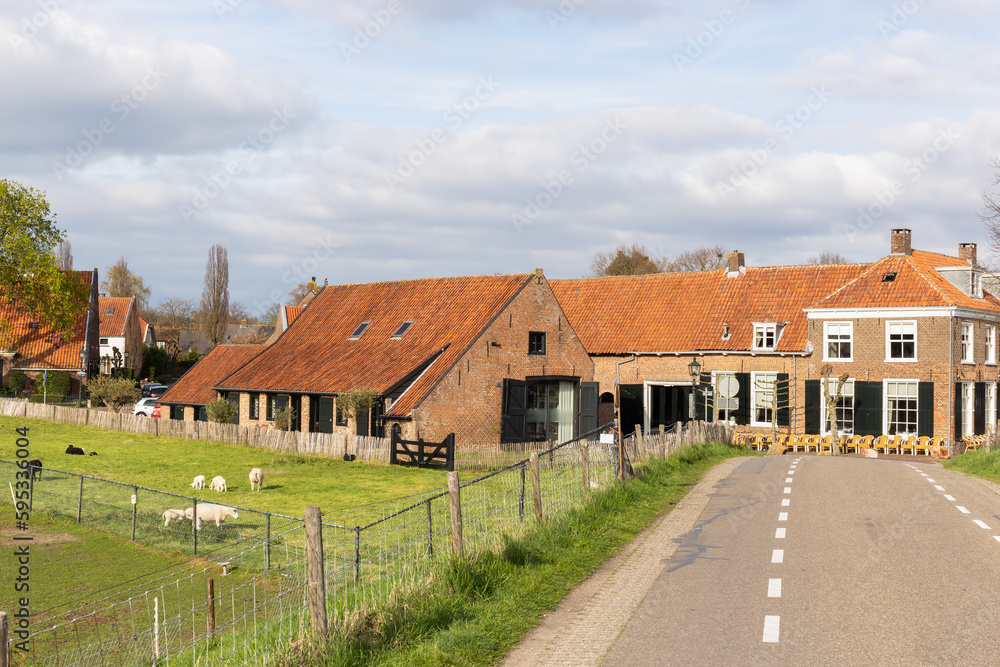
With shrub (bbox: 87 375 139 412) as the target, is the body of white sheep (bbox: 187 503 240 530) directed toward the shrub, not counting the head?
no

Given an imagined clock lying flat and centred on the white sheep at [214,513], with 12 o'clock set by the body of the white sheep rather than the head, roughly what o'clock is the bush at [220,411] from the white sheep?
The bush is roughly at 9 o'clock from the white sheep.

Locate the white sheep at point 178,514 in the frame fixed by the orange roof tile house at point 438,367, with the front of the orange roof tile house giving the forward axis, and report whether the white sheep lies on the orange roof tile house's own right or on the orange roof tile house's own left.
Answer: on the orange roof tile house's own right

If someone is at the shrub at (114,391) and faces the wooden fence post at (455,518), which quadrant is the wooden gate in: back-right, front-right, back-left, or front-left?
front-left

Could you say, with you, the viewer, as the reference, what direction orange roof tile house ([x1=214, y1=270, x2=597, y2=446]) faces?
facing the viewer and to the right of the viewer

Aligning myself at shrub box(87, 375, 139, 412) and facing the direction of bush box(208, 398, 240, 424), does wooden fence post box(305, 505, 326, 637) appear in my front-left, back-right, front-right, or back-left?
front-right

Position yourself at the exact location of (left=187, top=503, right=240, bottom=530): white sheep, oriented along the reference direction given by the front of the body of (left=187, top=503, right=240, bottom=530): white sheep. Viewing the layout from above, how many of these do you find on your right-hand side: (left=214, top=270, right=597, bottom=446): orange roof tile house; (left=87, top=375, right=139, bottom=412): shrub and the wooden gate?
0

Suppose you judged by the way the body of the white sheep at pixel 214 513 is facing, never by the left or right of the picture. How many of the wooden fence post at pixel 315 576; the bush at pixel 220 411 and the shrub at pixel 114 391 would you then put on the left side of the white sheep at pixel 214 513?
2

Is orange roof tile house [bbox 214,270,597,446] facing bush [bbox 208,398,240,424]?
no

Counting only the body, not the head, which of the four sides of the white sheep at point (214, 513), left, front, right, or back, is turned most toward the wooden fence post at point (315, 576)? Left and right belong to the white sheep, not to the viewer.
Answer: right
